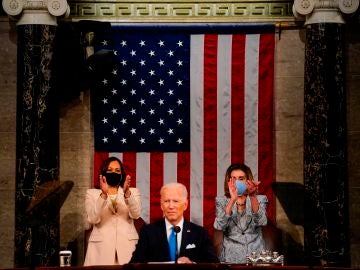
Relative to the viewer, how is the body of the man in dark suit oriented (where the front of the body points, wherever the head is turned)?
toward the camera

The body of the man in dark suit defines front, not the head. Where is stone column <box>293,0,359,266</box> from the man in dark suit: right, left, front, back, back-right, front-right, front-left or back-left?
back-left

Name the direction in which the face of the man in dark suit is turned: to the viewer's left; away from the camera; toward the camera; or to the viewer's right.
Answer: toward the camera

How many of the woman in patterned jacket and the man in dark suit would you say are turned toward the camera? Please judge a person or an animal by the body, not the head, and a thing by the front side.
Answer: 2

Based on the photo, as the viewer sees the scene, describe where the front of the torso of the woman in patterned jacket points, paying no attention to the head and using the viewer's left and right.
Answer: facing the viewer

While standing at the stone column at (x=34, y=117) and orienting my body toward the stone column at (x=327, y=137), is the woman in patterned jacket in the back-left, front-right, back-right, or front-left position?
front-right

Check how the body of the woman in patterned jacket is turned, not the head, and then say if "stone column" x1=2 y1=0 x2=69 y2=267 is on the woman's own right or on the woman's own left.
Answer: on the woman's own right

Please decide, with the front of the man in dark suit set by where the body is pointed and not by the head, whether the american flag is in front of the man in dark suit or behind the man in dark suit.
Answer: behind

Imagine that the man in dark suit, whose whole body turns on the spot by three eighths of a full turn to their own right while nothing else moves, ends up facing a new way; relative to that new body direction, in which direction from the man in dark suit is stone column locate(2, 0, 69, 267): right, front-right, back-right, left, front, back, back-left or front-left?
front

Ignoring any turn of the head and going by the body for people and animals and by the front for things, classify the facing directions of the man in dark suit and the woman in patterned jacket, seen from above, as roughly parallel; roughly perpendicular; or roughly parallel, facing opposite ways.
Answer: roughly parallel

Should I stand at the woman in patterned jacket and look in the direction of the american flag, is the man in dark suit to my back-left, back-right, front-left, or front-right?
back-left

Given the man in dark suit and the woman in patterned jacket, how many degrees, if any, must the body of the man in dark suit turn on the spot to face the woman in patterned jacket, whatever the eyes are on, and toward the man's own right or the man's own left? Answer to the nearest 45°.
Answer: approximately 135° to the man's own left

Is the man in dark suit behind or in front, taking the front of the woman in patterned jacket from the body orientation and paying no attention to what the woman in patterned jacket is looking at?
in front

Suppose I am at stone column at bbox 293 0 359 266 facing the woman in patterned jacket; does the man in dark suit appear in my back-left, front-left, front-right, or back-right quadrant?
front-left
